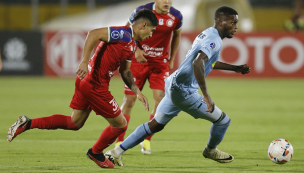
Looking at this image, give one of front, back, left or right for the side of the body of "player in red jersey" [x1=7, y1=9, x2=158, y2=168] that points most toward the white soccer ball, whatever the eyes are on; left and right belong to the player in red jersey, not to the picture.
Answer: front

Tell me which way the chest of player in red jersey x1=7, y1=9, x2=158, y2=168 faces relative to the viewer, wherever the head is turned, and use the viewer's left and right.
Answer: facing to the right of the viewer

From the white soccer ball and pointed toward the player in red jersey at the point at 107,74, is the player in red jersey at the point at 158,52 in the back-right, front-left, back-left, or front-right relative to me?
front-right

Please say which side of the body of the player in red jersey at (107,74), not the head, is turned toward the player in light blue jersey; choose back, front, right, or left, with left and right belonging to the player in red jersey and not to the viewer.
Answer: front

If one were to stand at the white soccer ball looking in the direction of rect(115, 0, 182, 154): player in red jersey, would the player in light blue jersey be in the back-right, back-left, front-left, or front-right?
front-left

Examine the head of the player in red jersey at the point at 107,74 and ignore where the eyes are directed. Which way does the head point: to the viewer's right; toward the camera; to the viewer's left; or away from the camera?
to the viewer's right

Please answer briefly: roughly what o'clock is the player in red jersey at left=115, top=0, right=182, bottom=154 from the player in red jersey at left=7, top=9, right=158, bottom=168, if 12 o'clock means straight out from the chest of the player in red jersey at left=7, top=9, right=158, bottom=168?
the player in red jersey at left=115, top=0, right=182, bottom=154 is roughly at 10 o'clock from the player in red jersey at left=7, top=9, right=158, bottom=168.
